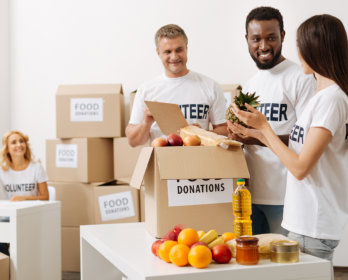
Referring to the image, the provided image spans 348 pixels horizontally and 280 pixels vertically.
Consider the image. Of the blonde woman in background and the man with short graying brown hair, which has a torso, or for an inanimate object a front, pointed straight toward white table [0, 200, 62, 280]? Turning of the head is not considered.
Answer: the blonde woman in background

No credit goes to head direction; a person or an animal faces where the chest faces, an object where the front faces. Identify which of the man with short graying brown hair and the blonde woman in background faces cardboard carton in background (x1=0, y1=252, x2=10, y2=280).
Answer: the blonde woman in background

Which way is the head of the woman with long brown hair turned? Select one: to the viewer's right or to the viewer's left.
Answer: to the viewer's left

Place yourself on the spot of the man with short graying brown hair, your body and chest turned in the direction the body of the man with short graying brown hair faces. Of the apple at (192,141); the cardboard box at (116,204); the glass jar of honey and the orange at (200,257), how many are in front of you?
3

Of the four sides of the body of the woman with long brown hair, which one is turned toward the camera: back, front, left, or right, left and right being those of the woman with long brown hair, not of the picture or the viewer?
left

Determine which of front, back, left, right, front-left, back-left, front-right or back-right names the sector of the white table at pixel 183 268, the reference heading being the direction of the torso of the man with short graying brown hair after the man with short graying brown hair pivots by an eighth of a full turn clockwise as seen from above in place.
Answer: front-left

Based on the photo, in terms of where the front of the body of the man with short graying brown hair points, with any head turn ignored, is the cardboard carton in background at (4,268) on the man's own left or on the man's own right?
on the man's own right

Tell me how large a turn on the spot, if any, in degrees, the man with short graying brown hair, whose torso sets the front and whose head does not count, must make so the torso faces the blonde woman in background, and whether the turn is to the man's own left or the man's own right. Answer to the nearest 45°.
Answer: approximately 135° to the man's own right

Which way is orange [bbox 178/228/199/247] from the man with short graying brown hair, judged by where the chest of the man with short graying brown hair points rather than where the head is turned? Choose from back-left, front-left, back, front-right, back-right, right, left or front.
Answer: front

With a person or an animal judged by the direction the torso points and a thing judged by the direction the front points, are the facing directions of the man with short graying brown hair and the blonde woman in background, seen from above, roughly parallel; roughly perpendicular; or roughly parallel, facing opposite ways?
roughly parallel

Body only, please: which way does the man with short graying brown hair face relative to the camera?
toward the camera

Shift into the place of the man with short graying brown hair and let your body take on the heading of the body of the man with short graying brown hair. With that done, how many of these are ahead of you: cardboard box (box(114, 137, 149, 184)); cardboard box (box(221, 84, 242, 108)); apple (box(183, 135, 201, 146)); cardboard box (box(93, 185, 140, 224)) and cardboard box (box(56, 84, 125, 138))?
1

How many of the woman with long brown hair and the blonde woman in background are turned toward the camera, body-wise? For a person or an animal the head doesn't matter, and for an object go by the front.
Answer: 1

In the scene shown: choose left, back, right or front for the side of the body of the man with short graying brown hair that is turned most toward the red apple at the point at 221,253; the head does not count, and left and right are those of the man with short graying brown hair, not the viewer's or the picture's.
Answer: front

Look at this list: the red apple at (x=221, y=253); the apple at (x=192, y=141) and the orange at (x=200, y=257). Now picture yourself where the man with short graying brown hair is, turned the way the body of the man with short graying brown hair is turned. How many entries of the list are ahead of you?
3

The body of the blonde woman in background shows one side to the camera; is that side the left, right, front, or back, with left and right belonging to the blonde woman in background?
front

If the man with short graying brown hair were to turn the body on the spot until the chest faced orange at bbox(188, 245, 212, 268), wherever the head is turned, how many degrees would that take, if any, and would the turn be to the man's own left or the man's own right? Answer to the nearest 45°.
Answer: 0° — they already face it
